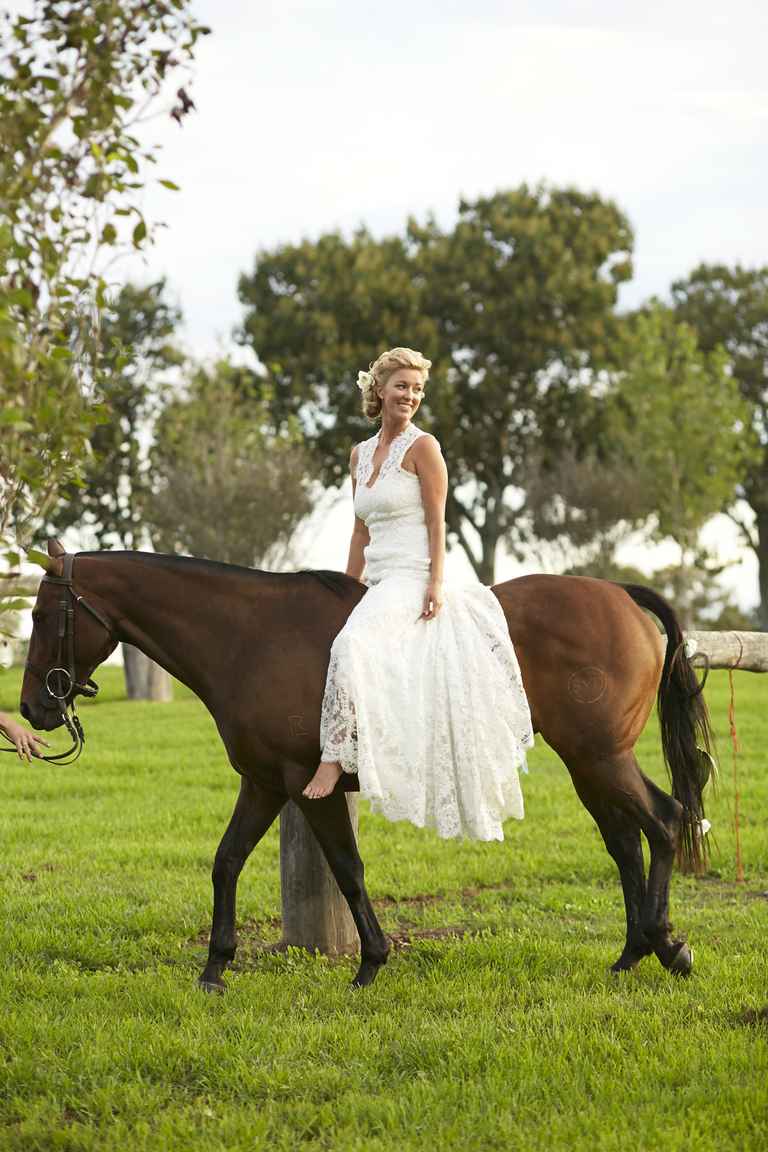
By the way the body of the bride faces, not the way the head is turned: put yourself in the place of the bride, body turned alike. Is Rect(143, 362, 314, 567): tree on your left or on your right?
on your right

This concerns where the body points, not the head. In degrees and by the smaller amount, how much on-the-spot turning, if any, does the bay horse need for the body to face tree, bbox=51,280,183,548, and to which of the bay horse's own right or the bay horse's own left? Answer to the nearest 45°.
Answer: approximately 90° to the bay horse's own right

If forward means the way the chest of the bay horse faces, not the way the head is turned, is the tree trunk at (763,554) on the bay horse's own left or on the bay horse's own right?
on the bay horse's own right

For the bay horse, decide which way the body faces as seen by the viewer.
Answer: to the viewer's left

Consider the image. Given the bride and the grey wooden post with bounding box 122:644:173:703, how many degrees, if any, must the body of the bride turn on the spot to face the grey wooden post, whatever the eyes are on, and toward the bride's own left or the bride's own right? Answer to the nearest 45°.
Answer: approximately 135° to the bride's own right

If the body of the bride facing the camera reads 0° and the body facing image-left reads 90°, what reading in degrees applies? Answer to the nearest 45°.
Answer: approximately 45°

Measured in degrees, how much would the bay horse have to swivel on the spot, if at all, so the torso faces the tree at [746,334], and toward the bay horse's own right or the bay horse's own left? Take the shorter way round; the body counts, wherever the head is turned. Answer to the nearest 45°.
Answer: approximately 90° to the bay horse's own right
